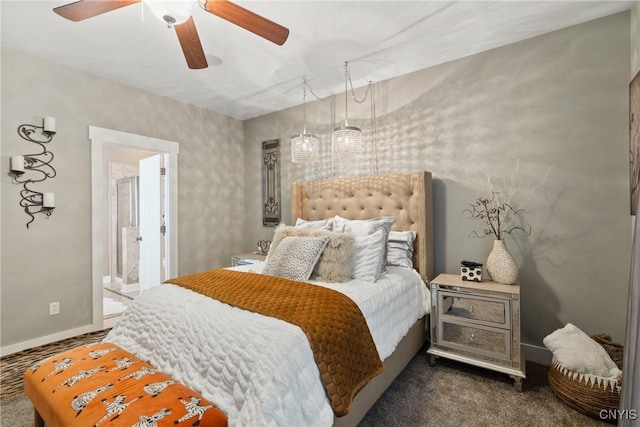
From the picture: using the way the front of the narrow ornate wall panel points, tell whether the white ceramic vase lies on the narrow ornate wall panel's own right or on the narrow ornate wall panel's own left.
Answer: on the narrow ornate wall panel's own left

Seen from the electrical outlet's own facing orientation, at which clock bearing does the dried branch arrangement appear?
The dried branch arrangement is roughly at 12 o'clock from the electrical outlet.

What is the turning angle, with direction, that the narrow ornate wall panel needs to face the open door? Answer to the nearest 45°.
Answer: approximately 45° to its right

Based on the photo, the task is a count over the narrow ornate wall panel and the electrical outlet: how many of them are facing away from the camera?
0

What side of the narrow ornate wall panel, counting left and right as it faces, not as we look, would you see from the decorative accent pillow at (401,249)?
left

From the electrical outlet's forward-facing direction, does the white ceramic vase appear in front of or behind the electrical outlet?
in front

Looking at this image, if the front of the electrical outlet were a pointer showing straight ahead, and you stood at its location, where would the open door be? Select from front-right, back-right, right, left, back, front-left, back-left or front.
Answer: left

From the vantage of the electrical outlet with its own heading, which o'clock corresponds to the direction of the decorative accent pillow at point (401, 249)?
The decorative accent pillow is roughly at 12 o'clock from the electrical outlet.

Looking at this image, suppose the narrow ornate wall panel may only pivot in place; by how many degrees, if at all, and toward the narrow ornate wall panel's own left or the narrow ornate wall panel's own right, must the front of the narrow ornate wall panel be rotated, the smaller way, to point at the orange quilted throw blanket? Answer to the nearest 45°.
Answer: approximately 45° to the narrow ornate wall panel's own left

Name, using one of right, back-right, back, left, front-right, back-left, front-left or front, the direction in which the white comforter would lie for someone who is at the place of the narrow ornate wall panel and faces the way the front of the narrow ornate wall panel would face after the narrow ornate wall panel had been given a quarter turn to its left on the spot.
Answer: front-right

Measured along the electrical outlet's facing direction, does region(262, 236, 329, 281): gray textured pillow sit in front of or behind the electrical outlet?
in front

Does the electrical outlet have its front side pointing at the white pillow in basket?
yes

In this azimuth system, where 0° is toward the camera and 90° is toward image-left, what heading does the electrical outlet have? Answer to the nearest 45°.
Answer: approximately 315°
